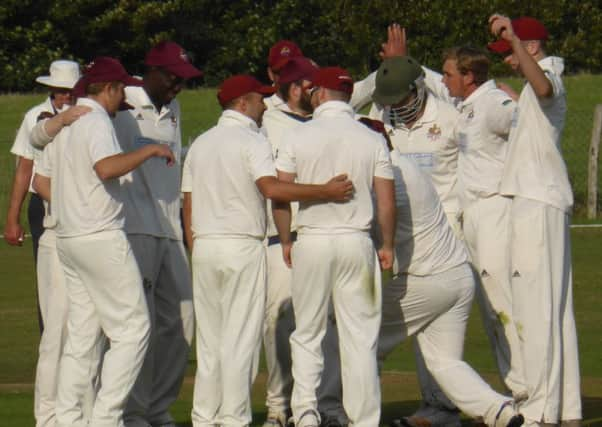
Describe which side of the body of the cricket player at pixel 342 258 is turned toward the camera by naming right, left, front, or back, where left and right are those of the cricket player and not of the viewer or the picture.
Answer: back

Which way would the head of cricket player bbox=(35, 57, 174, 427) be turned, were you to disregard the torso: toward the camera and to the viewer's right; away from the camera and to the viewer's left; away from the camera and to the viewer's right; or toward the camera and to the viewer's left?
away from the camera and to the viewer's right

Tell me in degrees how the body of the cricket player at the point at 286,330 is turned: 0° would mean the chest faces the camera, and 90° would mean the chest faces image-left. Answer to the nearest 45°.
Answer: approximately 315°

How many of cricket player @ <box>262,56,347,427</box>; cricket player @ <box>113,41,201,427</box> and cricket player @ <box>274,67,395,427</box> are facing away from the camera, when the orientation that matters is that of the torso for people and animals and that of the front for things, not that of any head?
1

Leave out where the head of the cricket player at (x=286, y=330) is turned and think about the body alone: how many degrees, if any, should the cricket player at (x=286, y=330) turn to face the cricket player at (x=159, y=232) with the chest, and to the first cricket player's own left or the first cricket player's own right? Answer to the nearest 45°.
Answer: approximately 135° to the first cricket player's own right

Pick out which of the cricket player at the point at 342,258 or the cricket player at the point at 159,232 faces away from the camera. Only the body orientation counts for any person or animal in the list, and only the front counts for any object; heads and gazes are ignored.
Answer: the cricket player at the point at 342,258

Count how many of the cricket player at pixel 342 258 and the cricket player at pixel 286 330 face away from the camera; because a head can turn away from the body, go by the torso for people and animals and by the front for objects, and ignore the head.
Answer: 1
